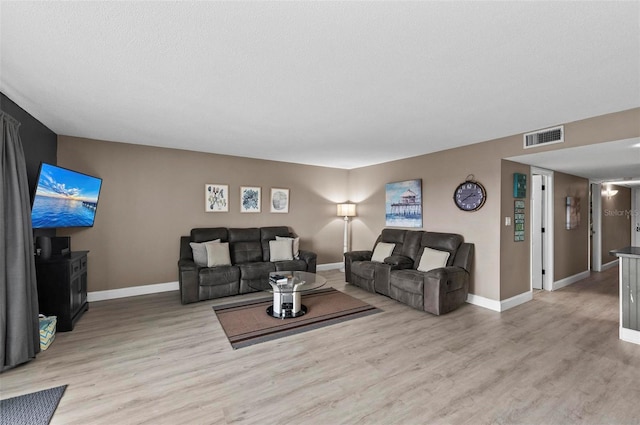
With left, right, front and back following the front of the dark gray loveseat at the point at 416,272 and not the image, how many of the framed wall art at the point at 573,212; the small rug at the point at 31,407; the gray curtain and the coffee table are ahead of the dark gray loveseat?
3

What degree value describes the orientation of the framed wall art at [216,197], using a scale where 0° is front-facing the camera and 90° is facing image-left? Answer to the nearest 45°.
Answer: approximately 0°

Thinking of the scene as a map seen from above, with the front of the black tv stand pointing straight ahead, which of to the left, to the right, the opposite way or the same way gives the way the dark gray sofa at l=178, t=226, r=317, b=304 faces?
to the right

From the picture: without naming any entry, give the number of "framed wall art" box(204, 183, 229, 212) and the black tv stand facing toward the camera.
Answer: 1

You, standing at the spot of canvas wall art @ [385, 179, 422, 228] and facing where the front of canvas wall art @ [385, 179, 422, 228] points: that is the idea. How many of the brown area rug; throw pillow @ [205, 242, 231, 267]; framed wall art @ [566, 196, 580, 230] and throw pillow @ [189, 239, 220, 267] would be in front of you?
3

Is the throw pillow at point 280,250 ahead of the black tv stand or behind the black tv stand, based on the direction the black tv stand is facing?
ahead

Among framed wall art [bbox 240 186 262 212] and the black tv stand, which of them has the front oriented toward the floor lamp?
the black tv stand
